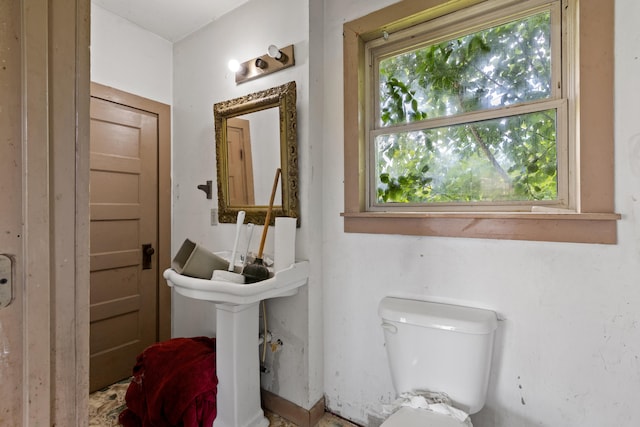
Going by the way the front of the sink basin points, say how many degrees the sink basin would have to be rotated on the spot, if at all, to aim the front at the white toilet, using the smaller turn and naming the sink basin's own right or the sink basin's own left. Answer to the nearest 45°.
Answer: approximately 90° to the sink basin's own left

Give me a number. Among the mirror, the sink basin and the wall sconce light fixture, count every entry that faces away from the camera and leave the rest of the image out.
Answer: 0

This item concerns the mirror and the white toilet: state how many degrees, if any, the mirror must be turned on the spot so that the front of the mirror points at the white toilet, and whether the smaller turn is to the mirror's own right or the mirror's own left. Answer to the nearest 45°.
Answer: approximately 90° to the mirror's own left

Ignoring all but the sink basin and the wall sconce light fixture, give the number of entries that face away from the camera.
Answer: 0

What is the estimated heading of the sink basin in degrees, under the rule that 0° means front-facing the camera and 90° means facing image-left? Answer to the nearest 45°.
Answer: approximately 45°

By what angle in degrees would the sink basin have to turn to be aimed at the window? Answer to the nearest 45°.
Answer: approximately 135° to its left

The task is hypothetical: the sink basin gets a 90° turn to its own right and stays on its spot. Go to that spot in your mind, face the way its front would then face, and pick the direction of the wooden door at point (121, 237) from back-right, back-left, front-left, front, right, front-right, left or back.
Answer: front

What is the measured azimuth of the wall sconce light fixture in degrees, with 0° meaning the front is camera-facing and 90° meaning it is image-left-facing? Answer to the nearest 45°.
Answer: approximately 45°

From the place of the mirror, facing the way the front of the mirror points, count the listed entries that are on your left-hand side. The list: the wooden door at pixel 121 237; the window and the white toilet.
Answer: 2

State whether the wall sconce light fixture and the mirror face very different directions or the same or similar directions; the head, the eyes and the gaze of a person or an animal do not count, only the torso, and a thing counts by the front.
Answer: same or similar directions

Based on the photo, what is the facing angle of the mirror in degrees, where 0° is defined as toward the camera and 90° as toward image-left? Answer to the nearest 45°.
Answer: approximately 45°

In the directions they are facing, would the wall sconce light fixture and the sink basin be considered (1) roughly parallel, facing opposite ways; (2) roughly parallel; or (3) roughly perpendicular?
roughly parallel
